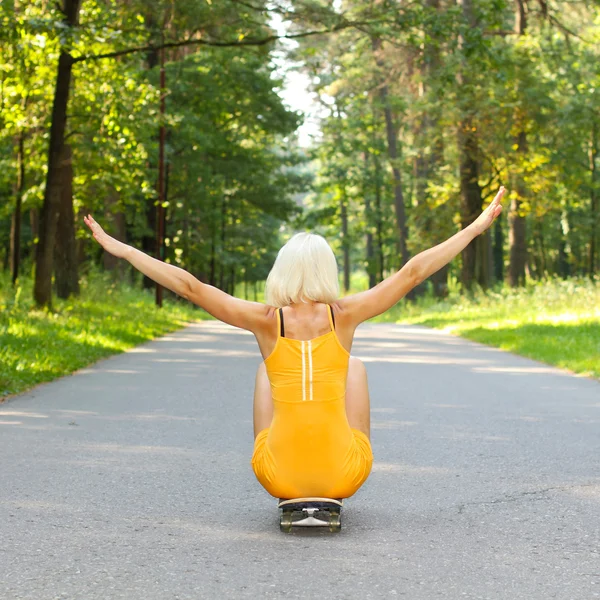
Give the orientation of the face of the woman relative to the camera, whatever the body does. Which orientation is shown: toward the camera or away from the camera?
away from the camera

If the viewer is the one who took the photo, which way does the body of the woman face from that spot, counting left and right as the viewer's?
facing away from the viewer

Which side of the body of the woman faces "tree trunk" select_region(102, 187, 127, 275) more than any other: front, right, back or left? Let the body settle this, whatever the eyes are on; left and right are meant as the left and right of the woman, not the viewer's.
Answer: front
